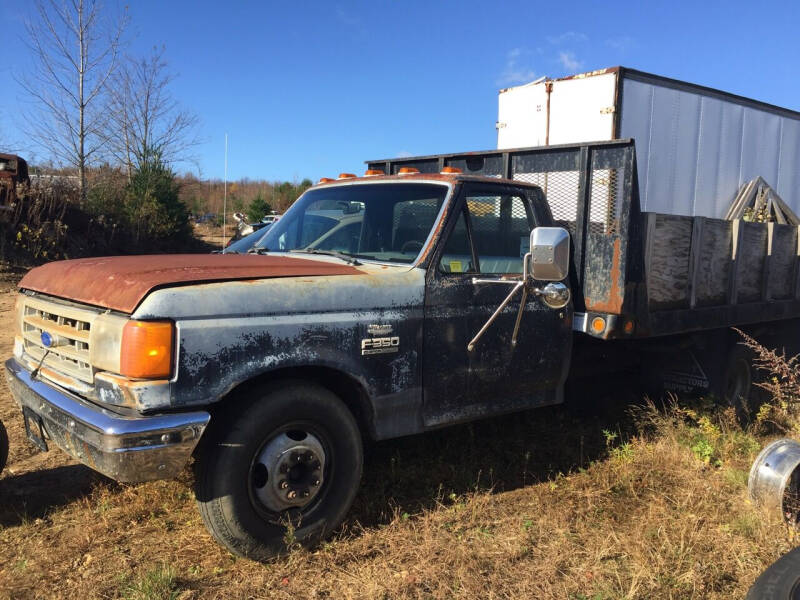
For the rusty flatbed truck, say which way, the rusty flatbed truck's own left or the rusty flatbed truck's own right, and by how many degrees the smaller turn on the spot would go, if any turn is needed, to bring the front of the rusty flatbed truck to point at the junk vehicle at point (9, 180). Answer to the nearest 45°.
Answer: approximately 90° to the rusty flatbed truck's own right

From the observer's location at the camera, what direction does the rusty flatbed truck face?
facing the viewer and to the left of the viewer

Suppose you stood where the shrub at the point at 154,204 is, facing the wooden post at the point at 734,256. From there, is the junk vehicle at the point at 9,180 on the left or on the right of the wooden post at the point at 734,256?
right

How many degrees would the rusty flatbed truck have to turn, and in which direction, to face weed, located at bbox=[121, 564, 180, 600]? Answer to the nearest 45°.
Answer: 0° — it already faces it

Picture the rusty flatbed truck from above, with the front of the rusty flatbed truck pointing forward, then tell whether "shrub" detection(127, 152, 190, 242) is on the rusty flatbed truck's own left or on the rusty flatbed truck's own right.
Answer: on the rusty flatbed truck's own right
